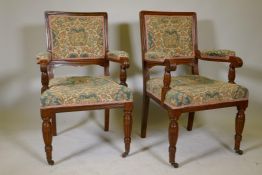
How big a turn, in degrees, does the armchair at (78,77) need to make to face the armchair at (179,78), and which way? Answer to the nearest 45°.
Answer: approximately 90° to its left

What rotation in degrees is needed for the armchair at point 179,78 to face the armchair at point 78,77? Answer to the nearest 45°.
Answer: approximately 135° to its right

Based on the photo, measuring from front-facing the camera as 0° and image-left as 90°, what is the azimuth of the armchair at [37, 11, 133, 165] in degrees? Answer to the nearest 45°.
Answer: approximately 0°

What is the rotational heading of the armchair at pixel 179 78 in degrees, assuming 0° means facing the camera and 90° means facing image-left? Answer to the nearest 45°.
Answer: approximately 315°
